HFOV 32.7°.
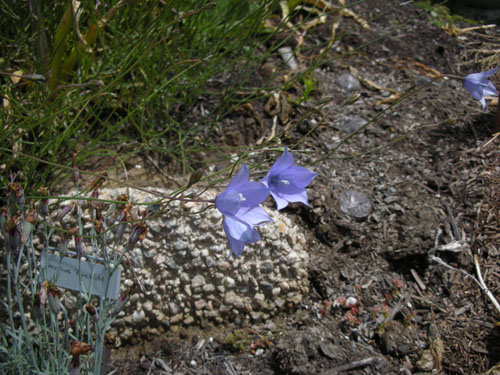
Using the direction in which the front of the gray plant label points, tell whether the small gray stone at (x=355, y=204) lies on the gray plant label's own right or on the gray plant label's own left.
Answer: on the gray plant label's own left

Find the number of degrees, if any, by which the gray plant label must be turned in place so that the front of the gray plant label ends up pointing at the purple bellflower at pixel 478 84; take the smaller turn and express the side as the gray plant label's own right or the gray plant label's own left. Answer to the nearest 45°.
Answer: approximately 90° to the gray plant label's own left

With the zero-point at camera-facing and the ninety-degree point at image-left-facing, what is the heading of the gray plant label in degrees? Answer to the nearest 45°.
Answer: approximately 0°
